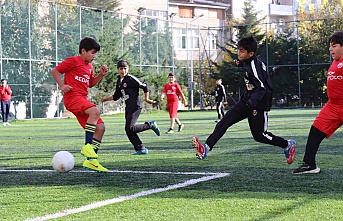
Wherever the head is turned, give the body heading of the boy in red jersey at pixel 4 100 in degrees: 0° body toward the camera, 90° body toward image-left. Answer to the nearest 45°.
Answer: approximately 0°

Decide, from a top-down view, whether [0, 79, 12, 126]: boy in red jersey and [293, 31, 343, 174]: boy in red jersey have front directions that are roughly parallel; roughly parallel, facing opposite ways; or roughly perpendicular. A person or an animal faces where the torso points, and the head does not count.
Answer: roughly perpendicular

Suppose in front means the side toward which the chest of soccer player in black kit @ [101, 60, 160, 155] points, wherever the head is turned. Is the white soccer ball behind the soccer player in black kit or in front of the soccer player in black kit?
in front

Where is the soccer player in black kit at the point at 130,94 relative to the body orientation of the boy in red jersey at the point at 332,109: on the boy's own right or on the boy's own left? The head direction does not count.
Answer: on the boy's own right

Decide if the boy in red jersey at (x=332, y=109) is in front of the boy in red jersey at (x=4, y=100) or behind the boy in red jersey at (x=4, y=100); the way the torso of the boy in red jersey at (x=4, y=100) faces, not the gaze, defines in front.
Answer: in front

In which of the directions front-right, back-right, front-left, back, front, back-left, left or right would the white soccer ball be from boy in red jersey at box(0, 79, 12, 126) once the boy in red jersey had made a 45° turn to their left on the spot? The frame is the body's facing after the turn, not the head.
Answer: front-right

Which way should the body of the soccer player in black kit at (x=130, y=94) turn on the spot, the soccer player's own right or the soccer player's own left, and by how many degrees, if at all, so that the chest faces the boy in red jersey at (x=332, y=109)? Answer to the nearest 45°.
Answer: approximately 90° to the soccer player's own left
